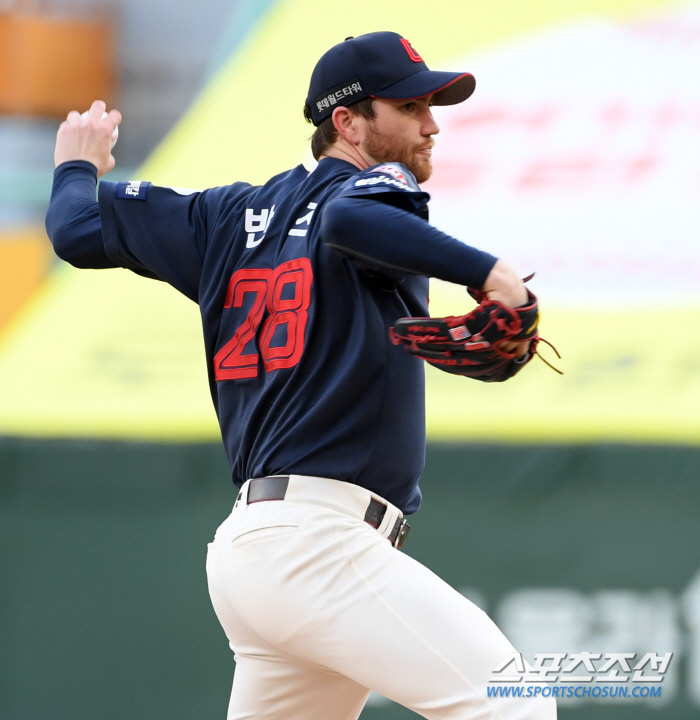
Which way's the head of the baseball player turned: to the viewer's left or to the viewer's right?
to the viewer's right

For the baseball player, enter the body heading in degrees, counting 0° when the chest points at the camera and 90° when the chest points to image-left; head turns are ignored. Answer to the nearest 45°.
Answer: approximately 225°
